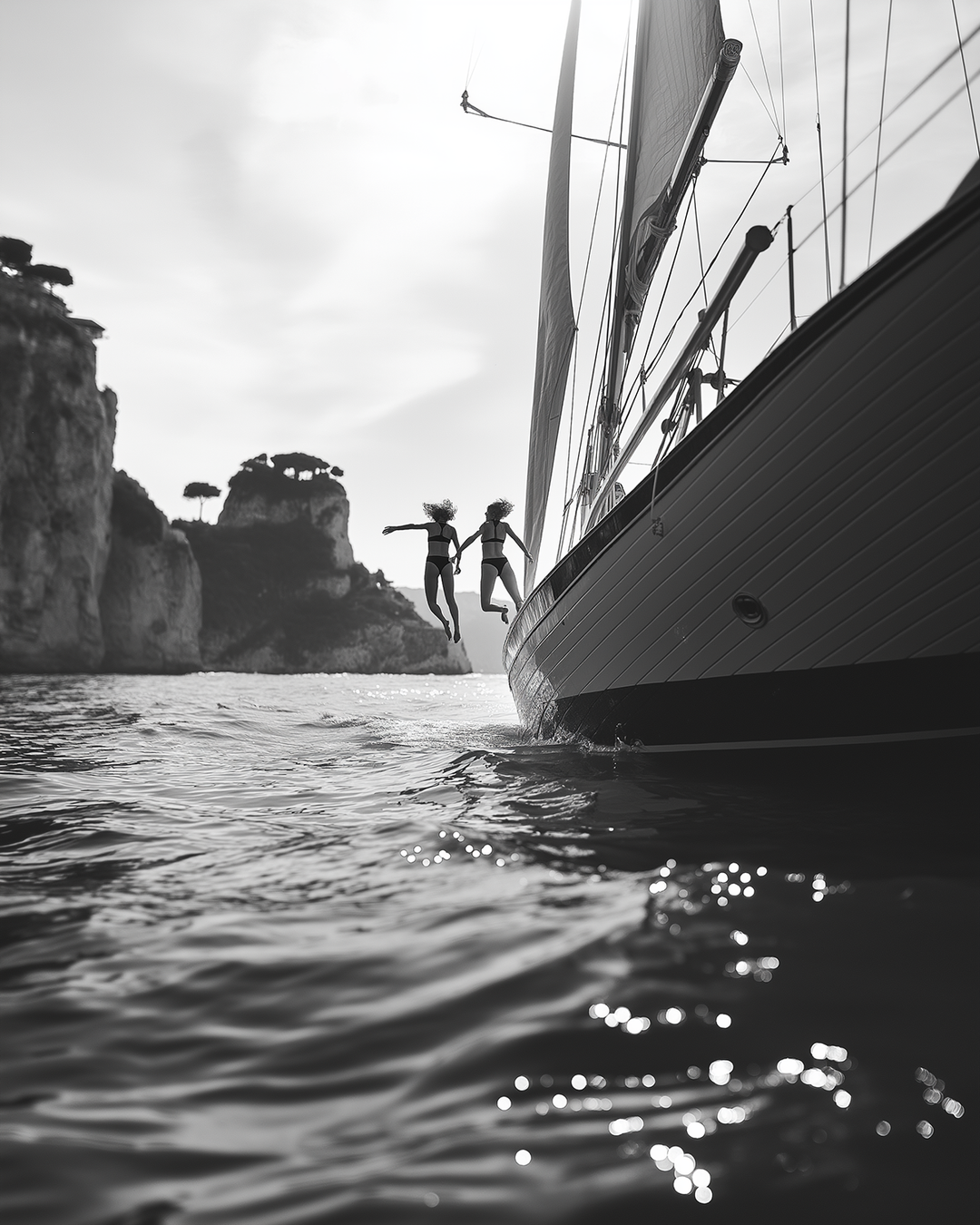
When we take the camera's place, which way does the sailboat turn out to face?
facing away from the viewer and to the left of the viewer

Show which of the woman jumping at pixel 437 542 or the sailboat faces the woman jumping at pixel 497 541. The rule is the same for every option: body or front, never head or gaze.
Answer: the sailboat

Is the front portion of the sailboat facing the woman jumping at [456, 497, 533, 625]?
yes

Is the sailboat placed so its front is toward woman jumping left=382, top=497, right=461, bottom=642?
yes

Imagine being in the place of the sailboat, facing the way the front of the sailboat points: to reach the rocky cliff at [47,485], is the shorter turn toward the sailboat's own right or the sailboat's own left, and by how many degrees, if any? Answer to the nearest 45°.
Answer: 0° — it already faces it

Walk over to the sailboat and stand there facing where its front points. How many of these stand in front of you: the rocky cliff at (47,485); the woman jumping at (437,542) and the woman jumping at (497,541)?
3
